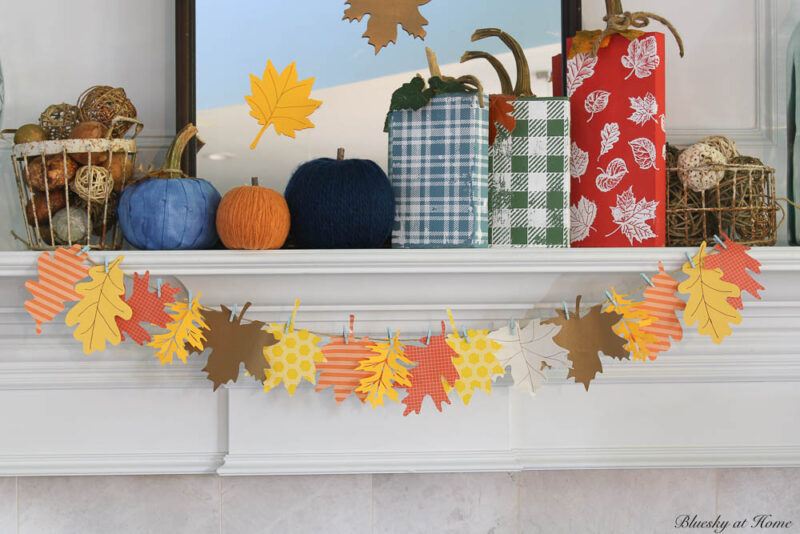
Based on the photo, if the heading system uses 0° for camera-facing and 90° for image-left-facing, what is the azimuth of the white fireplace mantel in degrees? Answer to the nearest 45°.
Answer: approximately 0°
